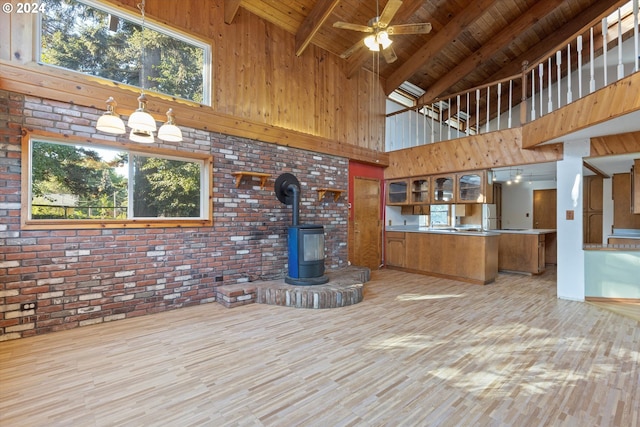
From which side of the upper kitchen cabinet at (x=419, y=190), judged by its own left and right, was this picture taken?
front

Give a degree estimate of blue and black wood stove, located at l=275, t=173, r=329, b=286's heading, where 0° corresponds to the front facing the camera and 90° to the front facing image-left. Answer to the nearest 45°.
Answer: approximately 315°

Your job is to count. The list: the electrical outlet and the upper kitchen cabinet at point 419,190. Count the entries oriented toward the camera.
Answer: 2

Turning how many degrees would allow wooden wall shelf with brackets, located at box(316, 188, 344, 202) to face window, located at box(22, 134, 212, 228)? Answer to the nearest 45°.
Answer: approximately 90° to its right

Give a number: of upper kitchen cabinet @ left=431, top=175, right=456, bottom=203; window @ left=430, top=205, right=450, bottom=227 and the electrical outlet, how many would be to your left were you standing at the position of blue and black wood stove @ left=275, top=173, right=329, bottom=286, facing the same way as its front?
2

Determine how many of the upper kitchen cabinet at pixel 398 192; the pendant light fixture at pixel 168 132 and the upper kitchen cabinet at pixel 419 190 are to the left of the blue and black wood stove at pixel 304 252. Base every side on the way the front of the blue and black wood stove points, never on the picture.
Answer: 2

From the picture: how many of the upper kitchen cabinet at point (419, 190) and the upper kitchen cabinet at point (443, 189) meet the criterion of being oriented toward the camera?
2

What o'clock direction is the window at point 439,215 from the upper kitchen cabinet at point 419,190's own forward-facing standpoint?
The window is roughly at 7 o'clock from the upper kitchen cabinet.

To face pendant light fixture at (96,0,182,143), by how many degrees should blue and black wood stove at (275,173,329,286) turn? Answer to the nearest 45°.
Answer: approximately 90° to its right

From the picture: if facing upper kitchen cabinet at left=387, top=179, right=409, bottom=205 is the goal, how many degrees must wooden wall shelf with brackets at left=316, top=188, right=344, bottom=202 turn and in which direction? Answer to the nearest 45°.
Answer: approximately 90° to its left

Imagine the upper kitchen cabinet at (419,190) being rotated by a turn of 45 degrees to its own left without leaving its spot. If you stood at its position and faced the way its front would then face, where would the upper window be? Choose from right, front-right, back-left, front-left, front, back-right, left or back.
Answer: right

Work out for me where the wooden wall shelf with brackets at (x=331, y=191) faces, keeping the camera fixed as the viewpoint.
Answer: facing the viewer and to the right of the viewer

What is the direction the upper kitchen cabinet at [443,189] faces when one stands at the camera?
facing the viewer
